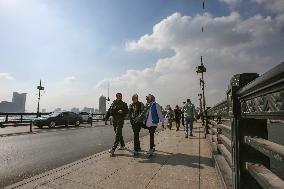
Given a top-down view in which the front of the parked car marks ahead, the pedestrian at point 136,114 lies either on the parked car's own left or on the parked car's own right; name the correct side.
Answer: on the parked car's own left

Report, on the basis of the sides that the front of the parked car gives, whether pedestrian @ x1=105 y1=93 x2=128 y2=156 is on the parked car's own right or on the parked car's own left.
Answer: on the parked car's own left

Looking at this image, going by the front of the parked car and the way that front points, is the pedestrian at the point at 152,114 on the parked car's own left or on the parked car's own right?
on the parked car's own left

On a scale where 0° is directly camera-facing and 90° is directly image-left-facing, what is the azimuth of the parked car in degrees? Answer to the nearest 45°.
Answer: approximately 45°

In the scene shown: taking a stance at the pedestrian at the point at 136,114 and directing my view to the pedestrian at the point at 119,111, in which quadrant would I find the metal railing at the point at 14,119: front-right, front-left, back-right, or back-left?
front-right

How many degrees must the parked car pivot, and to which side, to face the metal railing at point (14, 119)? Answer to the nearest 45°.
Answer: approximately 45° to its right
